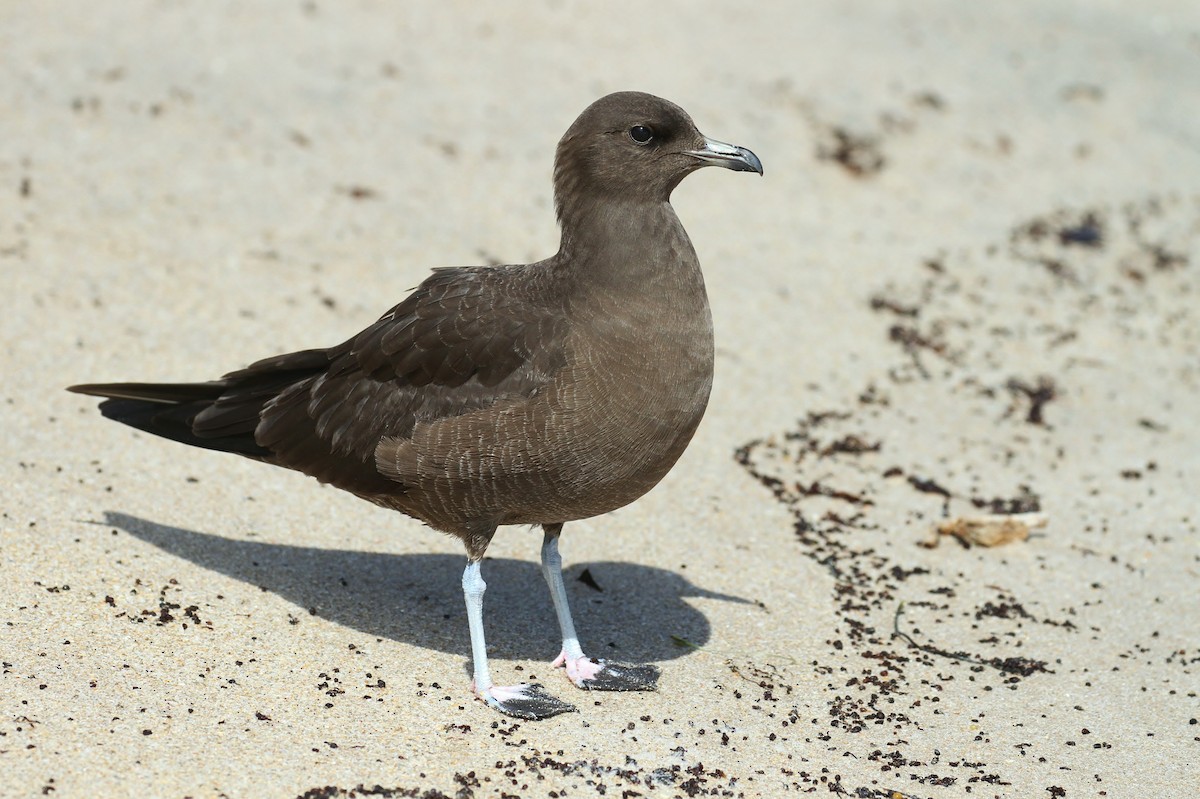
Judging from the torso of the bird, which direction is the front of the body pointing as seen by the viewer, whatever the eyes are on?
to the viewer's right

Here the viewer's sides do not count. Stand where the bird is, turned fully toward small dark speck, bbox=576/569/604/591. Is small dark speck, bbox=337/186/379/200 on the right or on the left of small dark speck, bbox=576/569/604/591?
left

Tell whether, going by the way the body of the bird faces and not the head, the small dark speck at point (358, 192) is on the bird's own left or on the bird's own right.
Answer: on the bird's own left

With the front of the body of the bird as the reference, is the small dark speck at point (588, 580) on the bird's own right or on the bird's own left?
on the bird's own left
